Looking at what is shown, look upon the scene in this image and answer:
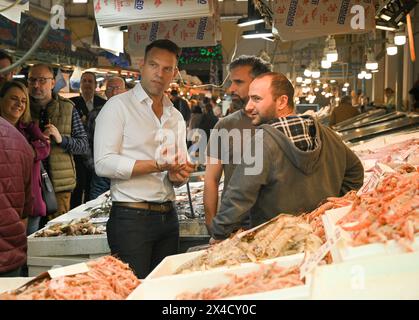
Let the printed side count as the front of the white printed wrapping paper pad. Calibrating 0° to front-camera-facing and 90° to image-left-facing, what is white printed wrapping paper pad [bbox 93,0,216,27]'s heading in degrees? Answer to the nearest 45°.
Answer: approximately 0°

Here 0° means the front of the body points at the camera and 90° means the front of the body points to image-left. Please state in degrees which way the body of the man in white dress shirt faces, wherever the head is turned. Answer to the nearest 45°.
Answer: approximately 315°

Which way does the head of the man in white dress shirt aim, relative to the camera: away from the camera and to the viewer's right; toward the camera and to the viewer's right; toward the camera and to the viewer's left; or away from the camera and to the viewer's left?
toward the camera and to the viewer's right

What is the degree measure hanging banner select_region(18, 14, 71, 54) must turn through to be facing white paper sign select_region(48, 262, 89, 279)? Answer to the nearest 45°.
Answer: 0° — it already faces it

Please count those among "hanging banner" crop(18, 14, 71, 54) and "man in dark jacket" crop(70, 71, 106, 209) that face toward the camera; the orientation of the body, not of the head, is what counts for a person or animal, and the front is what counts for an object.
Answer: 2

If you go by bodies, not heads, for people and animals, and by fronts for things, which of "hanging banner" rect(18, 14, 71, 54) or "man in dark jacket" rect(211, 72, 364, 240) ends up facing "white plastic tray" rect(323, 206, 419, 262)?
the hanging banner

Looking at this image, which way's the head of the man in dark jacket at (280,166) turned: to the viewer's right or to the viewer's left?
to the viewer's left

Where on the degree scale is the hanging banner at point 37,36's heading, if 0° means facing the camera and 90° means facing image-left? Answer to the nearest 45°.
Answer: approximately 0°
